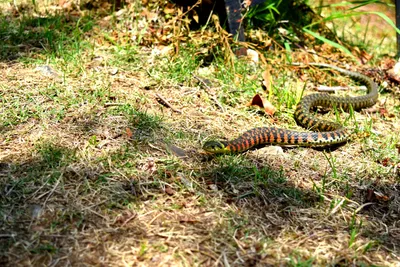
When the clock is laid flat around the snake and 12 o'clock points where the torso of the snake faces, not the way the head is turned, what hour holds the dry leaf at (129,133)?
The dry leaf is roughly at 11 o'clock from the snake.

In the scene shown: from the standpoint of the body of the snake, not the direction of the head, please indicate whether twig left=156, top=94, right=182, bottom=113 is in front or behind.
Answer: in front

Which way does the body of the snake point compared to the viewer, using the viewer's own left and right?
facing to the left of the viewer

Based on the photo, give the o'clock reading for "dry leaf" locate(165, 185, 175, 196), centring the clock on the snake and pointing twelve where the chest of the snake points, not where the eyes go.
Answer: The dry leaf is roughly at 10 o'clock from the snake.

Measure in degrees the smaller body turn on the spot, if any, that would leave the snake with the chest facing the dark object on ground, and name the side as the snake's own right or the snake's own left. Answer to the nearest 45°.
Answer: approximately 45° to the snake's own right

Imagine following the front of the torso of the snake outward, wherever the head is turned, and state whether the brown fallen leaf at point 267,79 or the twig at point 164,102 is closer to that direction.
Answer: the twig

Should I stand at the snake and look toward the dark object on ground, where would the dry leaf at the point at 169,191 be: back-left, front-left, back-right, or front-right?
back-left
